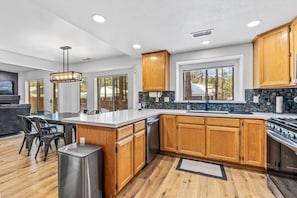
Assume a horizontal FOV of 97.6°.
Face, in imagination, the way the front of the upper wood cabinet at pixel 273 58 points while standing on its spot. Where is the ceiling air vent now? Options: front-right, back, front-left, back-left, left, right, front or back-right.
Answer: front

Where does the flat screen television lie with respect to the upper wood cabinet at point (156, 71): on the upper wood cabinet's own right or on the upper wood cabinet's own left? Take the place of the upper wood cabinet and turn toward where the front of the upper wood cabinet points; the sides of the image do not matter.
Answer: on the upper wood cabinet's own right

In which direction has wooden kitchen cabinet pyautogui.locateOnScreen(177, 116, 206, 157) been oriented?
toward the camera

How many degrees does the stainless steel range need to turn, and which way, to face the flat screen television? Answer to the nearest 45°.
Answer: approximately 45° to its right

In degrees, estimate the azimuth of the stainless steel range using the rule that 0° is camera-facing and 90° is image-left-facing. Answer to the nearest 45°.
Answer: approximately 45°

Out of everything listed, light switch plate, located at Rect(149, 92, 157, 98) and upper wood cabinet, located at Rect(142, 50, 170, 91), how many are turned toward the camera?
2

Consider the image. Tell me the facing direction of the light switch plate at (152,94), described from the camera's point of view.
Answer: facing the viewer

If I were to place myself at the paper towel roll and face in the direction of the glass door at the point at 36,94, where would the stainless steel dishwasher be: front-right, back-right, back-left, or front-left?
front-left

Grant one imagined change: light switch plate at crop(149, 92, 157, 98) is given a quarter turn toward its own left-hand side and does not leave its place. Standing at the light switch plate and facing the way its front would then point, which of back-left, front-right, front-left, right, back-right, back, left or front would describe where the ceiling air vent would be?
front-right

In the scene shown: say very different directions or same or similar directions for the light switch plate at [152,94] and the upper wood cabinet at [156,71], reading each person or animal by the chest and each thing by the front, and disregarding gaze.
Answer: same or similar directions

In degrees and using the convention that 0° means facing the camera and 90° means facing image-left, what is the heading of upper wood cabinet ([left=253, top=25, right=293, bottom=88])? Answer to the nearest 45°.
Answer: approximately 45°

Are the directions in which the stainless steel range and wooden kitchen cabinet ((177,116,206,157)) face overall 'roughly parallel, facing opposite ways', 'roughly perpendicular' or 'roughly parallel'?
roughly perpendicular

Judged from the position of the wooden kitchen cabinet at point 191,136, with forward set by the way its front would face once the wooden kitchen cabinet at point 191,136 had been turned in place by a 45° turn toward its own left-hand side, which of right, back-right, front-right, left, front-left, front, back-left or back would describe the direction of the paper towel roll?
front-left

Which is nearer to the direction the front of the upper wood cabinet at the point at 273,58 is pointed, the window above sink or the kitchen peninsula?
the kitchen peninsula

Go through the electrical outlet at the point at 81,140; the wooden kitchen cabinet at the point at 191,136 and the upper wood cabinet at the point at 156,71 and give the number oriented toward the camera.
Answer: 3
